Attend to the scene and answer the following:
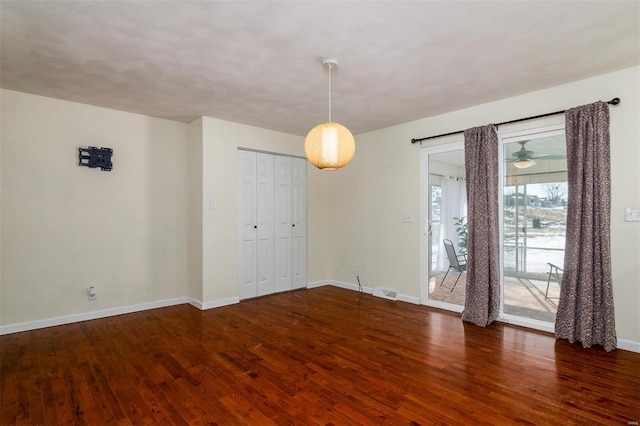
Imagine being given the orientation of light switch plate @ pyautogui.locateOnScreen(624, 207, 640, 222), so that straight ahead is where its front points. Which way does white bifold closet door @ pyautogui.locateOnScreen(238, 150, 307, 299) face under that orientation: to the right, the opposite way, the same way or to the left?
to the left

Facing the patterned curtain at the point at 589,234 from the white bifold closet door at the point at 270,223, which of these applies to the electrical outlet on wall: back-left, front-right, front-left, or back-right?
back-right

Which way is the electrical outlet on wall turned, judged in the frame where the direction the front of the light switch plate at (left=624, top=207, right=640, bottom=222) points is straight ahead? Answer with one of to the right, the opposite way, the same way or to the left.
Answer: to the left

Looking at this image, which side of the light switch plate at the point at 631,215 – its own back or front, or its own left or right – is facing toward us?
front

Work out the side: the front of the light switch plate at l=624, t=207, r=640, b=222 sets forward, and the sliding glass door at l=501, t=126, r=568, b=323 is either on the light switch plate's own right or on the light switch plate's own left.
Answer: on the light switch plate's own right

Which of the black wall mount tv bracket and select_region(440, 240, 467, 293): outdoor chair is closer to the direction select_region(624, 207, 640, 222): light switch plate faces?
the black wall mount tv bracket

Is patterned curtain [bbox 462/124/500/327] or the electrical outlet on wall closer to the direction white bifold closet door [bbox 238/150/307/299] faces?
the patterned curtain

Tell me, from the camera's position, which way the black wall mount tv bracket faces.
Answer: facing the viewer

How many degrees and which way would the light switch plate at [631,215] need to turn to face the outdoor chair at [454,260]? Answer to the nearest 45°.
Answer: approximately 90° to its right
